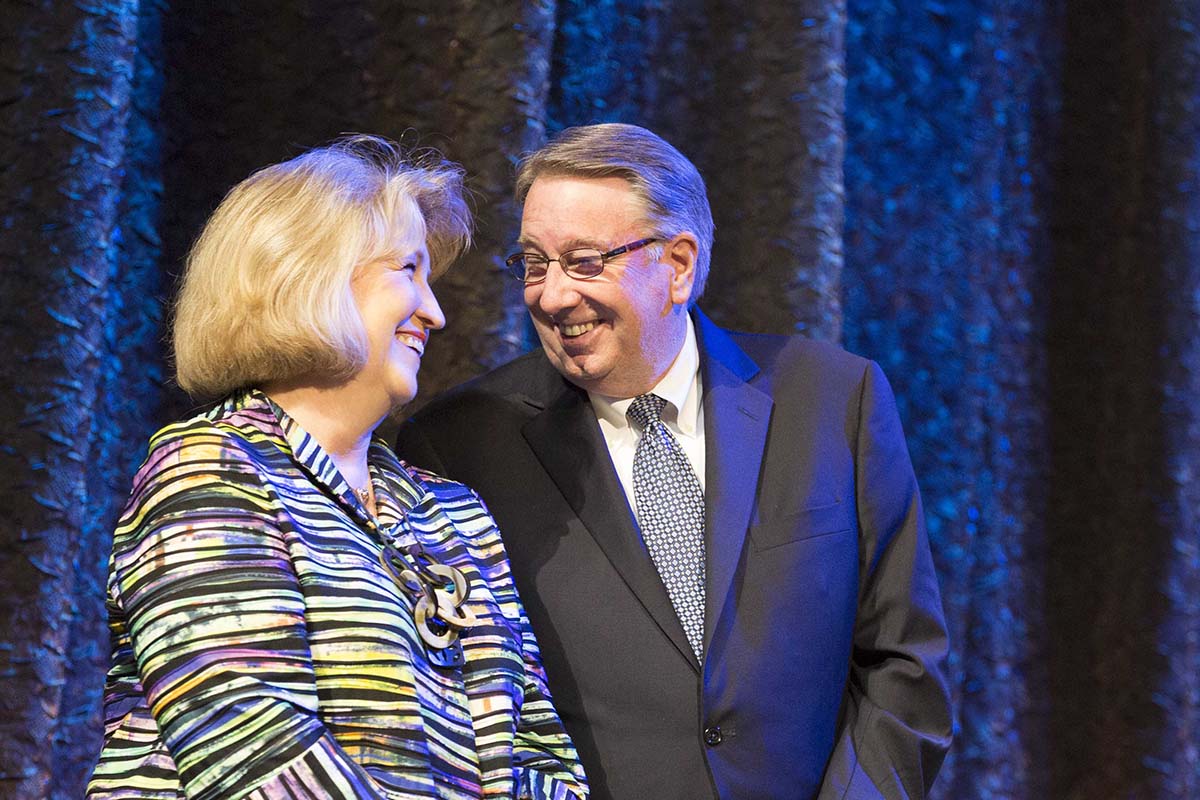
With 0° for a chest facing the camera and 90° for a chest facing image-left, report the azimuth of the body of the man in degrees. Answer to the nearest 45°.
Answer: approximately 0°

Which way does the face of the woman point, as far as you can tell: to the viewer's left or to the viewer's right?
to the viewer's right
